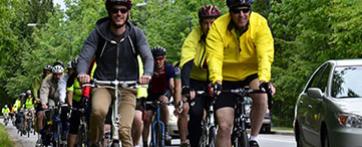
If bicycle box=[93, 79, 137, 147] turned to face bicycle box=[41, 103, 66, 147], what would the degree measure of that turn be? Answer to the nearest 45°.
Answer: approximately 180°

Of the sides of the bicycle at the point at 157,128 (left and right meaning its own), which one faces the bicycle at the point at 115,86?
front

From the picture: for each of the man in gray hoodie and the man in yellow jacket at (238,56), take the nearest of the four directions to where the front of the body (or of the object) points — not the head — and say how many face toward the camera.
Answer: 2

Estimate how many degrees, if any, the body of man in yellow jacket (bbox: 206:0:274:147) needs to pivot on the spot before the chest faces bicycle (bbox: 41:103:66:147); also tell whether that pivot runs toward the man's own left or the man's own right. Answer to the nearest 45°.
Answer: approximately 135° to the man's own right

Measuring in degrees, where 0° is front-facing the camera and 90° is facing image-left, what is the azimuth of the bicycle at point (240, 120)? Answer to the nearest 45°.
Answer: approximately 0°
